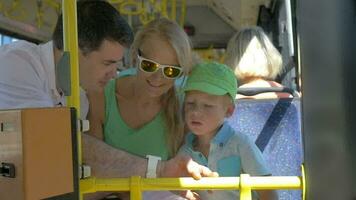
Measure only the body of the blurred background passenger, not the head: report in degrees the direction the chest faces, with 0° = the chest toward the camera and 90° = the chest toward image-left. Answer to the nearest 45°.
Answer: approximately 180°

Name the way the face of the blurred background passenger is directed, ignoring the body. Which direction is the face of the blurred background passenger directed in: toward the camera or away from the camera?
away from the camera

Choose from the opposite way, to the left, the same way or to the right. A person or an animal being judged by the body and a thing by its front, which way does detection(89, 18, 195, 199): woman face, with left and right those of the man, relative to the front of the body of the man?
to the right

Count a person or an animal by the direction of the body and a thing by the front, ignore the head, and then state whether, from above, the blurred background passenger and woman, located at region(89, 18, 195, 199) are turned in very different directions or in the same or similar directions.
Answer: very different directions

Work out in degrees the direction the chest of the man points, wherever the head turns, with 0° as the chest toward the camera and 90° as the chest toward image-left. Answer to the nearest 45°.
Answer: approximately 270°

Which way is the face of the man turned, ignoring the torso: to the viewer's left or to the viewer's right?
to the viewer's right

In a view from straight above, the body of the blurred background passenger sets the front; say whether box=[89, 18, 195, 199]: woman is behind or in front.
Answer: behind
